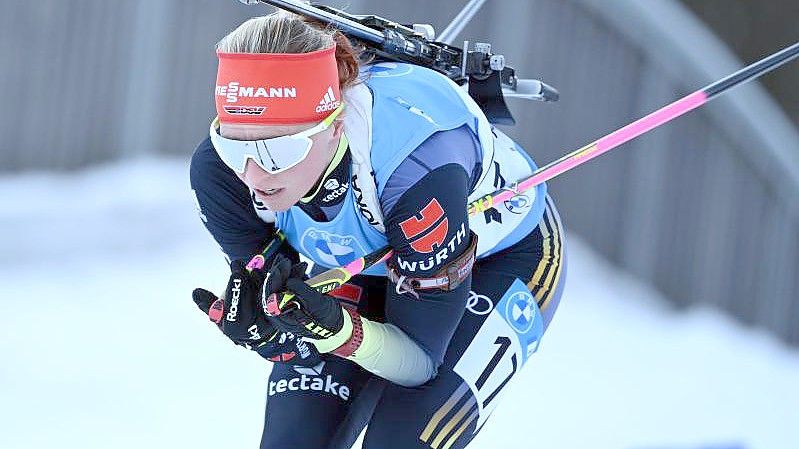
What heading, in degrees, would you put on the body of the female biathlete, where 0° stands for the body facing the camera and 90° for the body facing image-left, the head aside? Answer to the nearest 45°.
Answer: approximately 45°
